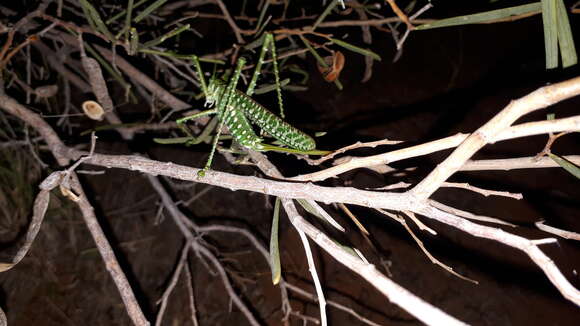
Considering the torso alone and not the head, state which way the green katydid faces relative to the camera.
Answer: to the viewer's left
